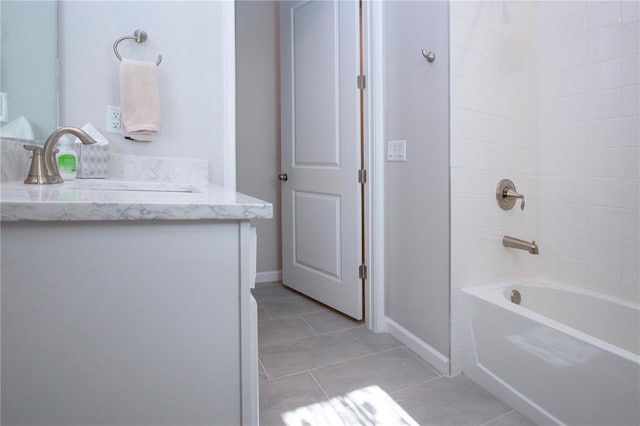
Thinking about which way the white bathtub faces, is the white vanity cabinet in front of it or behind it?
in front

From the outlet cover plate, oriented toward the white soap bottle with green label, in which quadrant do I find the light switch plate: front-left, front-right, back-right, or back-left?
back-left

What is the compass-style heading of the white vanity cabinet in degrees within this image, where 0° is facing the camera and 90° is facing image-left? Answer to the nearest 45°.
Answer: approximately 270°

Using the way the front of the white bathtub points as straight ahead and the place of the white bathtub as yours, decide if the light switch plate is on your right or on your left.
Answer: on your right

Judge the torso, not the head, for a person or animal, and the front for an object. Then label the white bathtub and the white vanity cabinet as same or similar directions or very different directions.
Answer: very different directions

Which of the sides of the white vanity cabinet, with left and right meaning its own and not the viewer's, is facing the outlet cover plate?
left

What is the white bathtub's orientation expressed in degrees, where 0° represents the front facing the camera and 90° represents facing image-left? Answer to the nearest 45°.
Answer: approximately 45°

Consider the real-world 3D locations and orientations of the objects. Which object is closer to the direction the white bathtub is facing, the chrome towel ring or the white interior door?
the chrome towel ring

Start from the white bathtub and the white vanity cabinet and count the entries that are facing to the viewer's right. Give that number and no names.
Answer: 1
